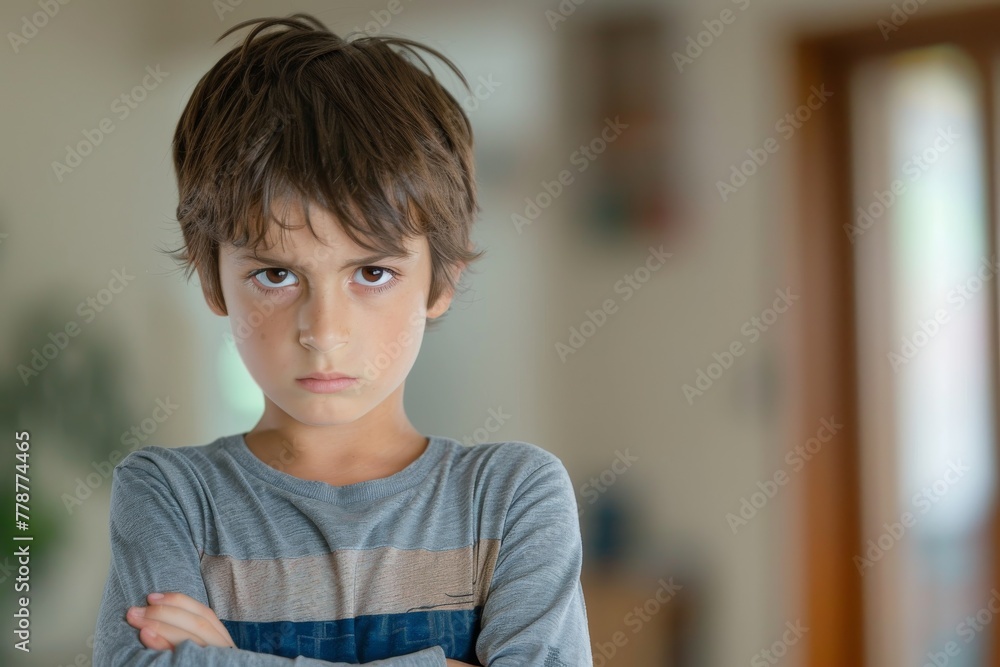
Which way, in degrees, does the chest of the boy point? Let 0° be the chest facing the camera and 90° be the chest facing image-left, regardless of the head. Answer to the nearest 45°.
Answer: approximately 0°

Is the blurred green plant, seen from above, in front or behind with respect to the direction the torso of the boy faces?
behind
